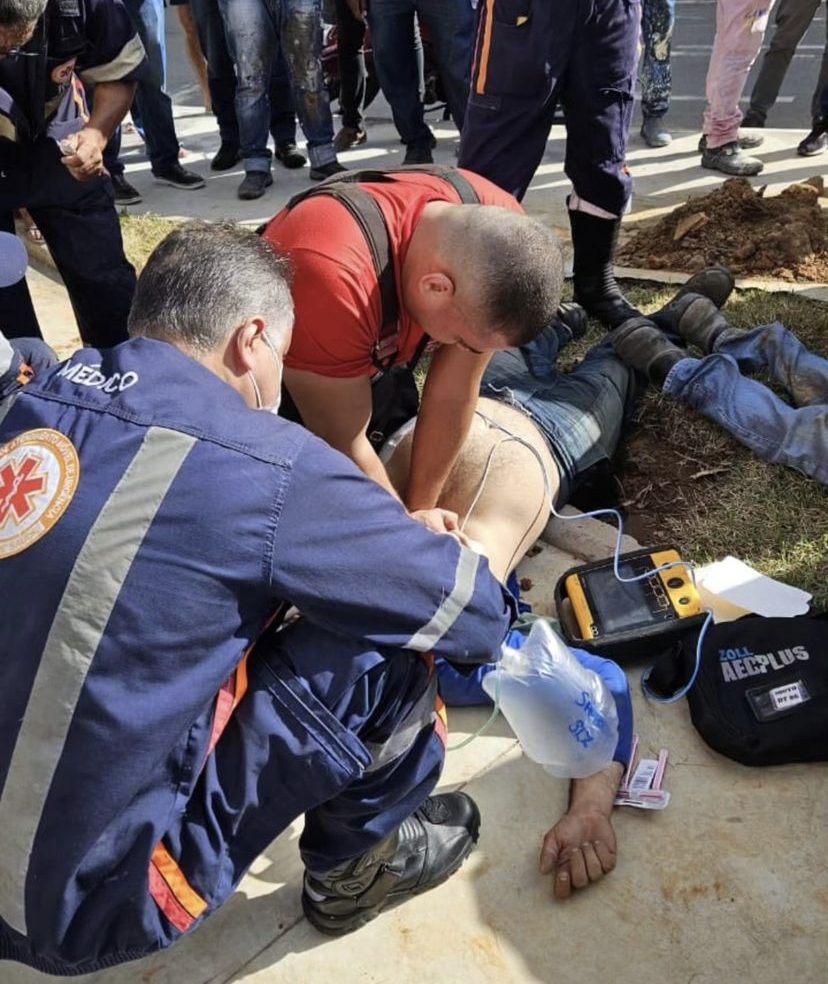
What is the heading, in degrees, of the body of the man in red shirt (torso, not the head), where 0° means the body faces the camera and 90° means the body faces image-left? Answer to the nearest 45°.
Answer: approximately 315°

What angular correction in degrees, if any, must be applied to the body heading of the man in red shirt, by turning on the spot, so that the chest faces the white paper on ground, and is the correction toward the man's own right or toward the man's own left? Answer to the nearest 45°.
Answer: approximately 45° to the man's own left

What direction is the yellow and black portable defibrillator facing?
toward the camera

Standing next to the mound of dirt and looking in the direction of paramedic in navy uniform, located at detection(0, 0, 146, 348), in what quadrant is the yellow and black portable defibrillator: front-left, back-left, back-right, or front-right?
front-left

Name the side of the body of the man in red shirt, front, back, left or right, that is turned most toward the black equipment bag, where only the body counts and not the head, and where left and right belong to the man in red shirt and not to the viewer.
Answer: front

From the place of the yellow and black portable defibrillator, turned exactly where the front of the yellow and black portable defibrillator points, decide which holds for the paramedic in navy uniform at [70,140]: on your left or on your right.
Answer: on your right

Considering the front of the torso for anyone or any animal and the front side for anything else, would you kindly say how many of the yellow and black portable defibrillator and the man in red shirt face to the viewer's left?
0

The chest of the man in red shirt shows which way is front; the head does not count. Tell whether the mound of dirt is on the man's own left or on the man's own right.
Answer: on the man's own left

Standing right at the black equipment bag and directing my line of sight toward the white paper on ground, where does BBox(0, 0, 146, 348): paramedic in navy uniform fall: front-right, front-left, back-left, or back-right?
front-left

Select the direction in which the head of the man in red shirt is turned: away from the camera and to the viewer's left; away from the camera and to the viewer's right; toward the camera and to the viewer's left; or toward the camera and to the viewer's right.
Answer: toward the camera and to the viewer's right

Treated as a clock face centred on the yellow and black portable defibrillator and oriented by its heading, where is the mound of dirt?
The mound of dirt is roughly at 6 o'clock from the yellow and black portable defibrillator.
